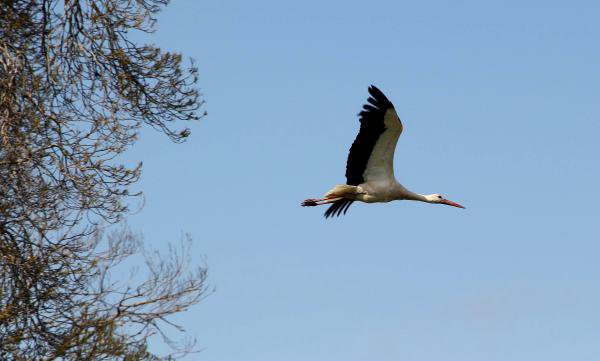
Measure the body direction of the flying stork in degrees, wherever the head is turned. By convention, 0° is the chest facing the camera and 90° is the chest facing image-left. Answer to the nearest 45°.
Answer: approximately 270°
